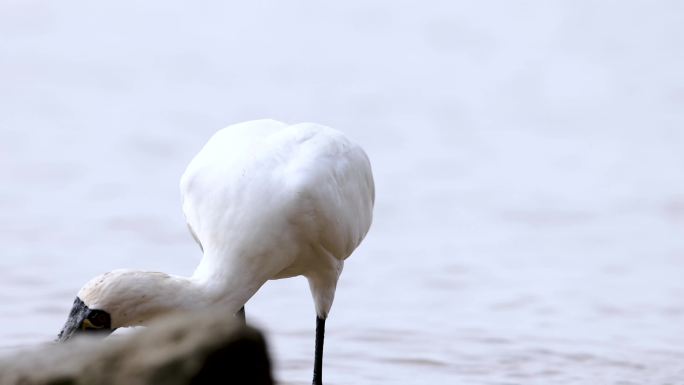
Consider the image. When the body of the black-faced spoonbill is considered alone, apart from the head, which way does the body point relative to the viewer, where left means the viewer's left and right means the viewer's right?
facing the viewer and to the left of the viewer

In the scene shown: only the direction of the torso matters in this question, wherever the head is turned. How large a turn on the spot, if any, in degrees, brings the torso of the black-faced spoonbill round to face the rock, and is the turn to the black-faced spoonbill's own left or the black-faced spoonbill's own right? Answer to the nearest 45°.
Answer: approximately 45° to the black-faced spoonbill's own left
